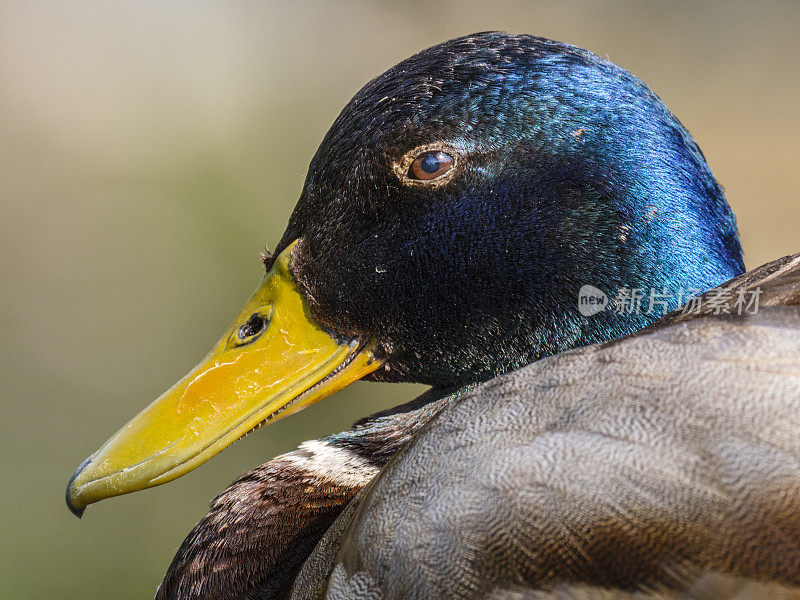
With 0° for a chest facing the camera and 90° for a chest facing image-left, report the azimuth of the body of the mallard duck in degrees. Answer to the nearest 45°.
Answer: approximately 90°
